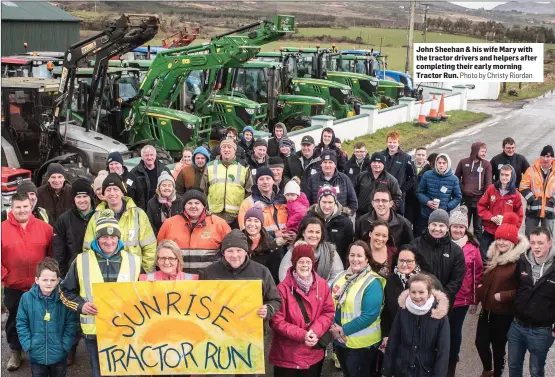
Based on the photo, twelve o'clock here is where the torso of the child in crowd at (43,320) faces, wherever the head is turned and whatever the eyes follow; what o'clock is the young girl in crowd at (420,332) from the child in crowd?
The young girl in crowd is roughly at 10 o'clock from the child in crowd.

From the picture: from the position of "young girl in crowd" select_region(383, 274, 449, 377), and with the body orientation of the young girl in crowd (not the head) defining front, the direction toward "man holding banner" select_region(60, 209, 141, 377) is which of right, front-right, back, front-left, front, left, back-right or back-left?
right

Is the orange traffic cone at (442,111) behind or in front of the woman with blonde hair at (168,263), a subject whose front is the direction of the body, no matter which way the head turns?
behind

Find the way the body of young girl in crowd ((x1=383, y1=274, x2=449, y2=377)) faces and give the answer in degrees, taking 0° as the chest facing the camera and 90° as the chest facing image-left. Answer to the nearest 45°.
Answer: approximately 0°

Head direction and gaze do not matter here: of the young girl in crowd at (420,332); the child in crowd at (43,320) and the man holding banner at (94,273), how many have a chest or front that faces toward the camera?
3

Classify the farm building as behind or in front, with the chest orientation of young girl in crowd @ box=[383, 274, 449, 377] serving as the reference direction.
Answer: behind

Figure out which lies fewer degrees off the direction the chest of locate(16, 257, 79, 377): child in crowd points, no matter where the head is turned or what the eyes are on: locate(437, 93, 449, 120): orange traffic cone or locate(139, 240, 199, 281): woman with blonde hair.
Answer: the woman with blonde hair

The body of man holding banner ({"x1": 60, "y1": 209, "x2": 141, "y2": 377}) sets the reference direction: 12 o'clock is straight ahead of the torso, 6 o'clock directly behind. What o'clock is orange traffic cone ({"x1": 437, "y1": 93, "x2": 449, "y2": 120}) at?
The orange traffic cone is roughly at 7 o'clock from the man holding banner.

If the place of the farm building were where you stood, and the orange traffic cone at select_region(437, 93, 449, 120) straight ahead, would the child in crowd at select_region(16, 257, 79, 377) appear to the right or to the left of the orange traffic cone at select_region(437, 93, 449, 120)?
right

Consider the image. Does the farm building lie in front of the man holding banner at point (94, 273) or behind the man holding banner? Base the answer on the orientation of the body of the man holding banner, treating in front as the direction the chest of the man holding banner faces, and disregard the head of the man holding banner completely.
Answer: behind

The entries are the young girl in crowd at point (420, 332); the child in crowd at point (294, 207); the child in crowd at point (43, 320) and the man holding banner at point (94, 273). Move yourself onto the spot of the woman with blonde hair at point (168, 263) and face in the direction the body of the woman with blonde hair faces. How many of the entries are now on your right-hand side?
2

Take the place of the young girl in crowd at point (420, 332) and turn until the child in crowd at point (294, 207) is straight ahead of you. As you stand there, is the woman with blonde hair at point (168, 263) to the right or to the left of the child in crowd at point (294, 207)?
left
